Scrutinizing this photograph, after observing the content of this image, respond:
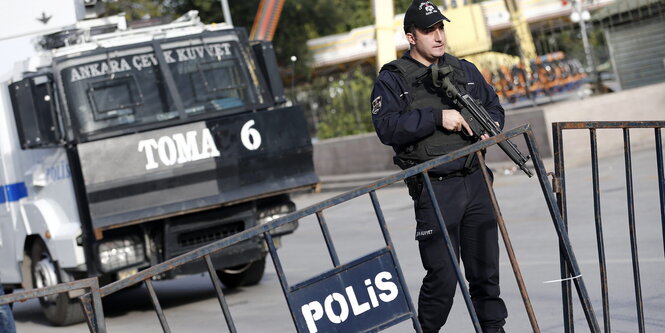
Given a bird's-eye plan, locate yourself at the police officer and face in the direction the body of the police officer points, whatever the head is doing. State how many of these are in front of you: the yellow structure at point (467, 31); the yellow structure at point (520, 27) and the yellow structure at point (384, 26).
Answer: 0

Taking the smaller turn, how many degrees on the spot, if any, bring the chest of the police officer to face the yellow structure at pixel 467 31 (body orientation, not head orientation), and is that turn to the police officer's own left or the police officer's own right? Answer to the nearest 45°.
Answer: approximately 135° to the police officer's own left

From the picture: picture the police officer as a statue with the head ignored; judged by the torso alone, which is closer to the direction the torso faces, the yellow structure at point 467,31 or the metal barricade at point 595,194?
the metal barricade

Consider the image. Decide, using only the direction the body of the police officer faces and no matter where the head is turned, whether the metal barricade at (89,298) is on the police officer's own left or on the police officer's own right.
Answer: on the police officer's own right

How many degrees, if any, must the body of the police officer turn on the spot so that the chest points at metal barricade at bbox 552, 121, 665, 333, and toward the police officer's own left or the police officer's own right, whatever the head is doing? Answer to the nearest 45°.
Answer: approximately 45° to the police officer's own left

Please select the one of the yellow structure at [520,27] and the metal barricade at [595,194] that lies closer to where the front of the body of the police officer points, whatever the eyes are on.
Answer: the metal barricade

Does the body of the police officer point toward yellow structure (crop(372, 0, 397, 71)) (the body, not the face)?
no

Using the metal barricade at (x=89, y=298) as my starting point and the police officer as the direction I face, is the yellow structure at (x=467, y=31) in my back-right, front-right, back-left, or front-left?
front-left

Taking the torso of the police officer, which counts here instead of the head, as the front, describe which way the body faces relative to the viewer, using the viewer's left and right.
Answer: facing the viewer and to the right of the viewer

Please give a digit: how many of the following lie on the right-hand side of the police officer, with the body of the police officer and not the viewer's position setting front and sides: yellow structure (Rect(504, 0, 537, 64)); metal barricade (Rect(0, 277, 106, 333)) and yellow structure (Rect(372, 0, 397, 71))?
1

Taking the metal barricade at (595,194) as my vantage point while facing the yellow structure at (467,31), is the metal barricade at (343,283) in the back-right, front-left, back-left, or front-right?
back-left

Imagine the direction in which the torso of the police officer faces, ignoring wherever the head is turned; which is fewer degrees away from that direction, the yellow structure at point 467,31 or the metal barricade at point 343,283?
the metal barricade

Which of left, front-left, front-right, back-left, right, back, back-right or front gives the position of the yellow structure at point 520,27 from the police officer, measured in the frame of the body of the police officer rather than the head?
back-left
